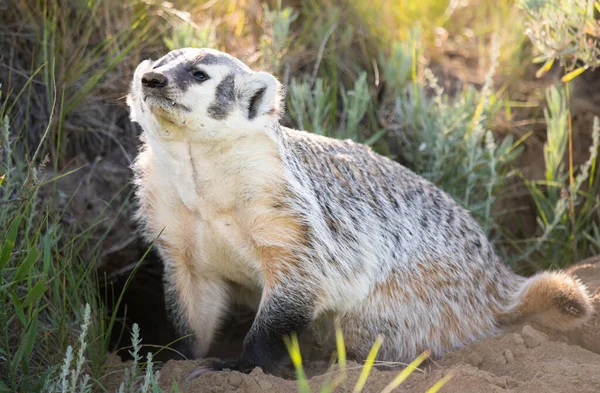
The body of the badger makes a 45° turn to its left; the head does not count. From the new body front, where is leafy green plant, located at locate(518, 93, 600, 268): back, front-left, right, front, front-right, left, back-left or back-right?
back-left

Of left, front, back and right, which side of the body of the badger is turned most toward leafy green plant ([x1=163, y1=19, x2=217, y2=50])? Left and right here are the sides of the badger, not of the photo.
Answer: right

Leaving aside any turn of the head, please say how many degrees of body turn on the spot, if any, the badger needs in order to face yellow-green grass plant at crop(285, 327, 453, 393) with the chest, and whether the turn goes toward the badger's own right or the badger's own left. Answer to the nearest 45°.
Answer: approximately 90° to the badger's own left

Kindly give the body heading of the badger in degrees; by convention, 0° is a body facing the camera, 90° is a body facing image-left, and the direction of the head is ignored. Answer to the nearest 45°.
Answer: approximately 45°

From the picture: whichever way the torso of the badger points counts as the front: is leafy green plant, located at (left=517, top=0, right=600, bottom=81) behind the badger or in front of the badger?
behind

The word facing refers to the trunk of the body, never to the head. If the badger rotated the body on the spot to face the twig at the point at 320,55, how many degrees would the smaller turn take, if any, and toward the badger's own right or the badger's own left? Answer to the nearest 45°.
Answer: approximately 135° to the badger's own right

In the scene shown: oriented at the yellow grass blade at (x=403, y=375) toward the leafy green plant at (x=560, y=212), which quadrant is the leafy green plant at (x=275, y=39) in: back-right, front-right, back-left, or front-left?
front-left

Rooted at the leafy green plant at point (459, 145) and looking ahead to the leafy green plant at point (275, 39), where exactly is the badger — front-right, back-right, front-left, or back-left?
front-left

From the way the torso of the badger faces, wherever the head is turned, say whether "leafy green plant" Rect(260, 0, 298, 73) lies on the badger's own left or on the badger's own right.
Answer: on the badger's own right

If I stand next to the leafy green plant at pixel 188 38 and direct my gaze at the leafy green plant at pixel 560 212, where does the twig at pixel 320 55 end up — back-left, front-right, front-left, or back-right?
front-left

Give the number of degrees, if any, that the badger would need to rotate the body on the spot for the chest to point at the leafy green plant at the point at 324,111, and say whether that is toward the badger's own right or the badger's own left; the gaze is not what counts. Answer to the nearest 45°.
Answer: approximately 135° to the badger's own right

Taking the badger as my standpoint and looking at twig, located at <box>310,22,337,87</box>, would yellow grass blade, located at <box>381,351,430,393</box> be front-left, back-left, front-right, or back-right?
back-right

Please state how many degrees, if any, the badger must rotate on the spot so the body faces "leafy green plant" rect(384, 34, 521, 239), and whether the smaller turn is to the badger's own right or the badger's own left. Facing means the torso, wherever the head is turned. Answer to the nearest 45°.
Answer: approximately 180°
